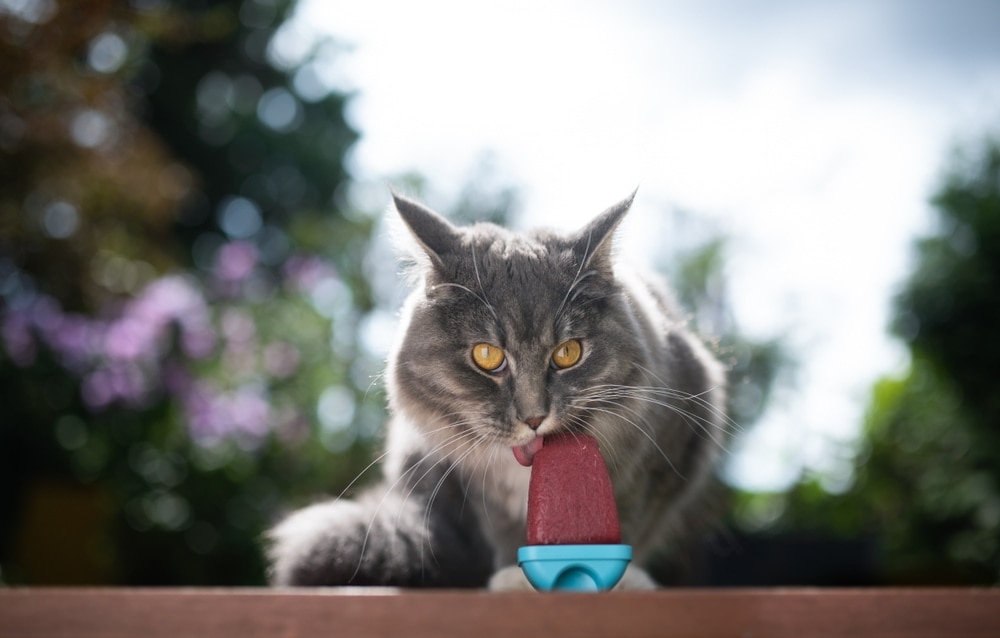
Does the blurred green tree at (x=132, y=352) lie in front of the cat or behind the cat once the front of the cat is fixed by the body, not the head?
behind

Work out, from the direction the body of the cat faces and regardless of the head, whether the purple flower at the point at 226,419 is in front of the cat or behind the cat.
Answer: behind

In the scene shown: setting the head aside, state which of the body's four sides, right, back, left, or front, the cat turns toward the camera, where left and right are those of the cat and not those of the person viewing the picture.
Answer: front

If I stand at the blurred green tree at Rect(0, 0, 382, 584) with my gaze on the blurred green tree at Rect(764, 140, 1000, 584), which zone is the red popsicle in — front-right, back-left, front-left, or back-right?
front-right

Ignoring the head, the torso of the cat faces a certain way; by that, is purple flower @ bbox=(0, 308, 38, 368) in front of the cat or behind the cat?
behind

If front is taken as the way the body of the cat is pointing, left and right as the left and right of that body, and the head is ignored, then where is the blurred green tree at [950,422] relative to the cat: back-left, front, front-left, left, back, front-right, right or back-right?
back-left

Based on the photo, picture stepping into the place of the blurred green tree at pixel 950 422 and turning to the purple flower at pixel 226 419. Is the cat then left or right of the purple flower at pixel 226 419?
left
